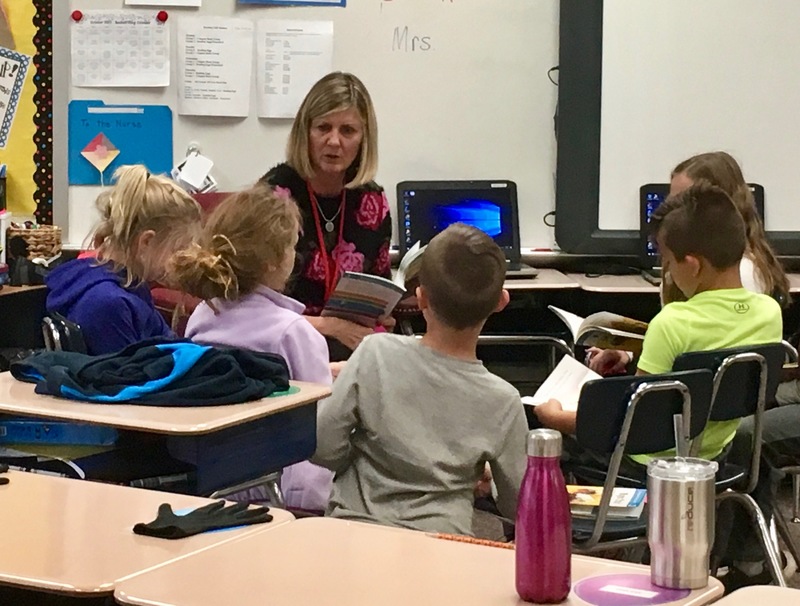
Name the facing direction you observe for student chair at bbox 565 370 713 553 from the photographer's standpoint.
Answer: facing away from the viewer and to the left of the viewer

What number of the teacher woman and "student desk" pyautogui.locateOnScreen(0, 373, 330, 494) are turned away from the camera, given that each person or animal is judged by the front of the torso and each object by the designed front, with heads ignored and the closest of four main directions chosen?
0

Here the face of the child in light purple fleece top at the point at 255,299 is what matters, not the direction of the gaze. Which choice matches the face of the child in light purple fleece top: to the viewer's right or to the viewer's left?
to the viewer's right

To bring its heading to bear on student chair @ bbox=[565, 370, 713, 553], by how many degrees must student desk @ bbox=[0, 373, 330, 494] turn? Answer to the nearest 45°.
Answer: approximately 135° to its left

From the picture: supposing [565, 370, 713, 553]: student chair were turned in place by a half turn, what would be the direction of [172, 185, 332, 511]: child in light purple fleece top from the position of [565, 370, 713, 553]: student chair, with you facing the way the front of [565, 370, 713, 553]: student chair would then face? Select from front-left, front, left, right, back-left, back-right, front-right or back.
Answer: back-right

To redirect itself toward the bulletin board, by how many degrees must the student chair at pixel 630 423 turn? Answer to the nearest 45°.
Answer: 0° — it already faces it

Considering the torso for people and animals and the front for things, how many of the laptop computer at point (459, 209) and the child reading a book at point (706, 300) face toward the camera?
1

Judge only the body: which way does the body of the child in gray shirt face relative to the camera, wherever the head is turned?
away from the camera
